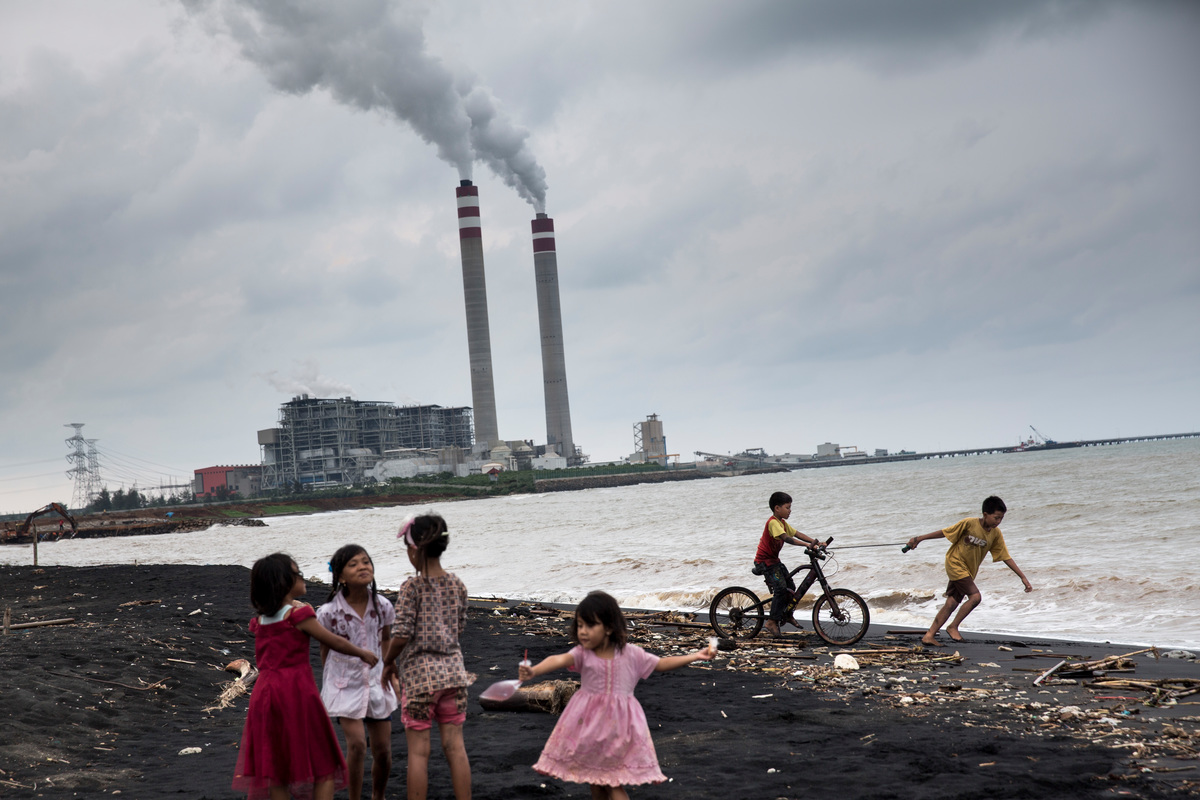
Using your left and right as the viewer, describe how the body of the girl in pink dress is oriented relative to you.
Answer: facing the viewer

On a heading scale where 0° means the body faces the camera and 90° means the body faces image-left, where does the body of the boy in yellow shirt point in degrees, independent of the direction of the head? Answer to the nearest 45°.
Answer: approximately 315°

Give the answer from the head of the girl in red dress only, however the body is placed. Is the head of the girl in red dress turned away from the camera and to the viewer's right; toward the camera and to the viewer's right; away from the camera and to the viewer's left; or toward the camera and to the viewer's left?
away from the camera and to the viewer's right

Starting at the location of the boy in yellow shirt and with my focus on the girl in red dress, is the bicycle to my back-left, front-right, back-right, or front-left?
front-right

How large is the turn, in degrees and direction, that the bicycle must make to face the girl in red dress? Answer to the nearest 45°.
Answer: approximately 90° to its right

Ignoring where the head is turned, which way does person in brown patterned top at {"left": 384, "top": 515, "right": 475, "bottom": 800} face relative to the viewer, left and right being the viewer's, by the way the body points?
facing away from the viewer and to the left of the viewer

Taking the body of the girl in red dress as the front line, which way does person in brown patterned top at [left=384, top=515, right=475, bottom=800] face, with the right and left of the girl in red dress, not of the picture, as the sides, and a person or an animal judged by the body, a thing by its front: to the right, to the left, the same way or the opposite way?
to the left

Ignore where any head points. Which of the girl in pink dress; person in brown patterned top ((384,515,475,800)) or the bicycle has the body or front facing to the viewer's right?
the bicycle

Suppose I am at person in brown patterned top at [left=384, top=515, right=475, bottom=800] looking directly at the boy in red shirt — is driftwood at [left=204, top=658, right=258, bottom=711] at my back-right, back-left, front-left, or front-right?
front-left

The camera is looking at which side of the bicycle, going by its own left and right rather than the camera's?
right

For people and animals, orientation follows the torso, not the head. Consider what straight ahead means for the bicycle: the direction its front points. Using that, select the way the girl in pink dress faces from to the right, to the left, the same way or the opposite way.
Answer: to the right

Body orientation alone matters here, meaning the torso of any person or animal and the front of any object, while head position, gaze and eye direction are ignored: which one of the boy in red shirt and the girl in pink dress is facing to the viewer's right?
the boy in red shirt

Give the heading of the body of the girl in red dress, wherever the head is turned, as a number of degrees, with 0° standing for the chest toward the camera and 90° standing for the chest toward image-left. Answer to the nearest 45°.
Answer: approximately 225°
